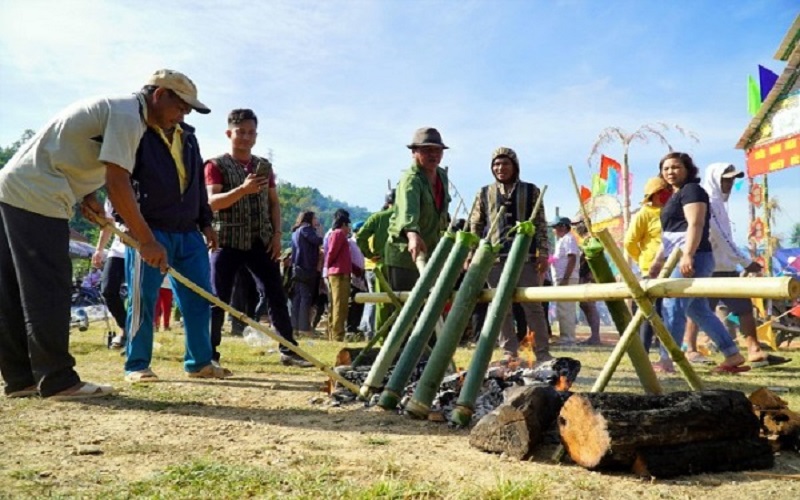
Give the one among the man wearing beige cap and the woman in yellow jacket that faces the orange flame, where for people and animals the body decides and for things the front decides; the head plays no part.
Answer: the man wearing beige cap

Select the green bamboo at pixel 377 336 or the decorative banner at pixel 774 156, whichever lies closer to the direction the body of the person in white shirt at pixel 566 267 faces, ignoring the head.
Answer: the green bamboo

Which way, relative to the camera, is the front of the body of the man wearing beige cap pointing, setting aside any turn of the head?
to the viewer's right

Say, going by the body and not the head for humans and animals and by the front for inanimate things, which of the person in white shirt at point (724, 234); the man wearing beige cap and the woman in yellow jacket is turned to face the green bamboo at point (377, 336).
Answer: the man wearing beige cap
